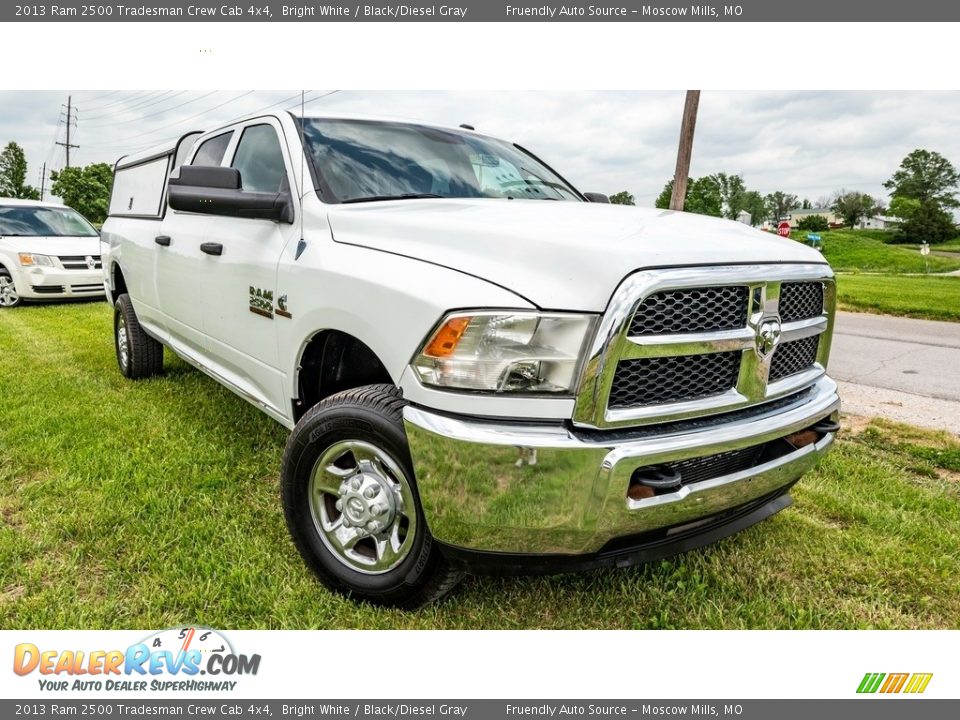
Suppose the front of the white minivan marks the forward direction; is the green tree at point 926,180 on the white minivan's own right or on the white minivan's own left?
on the white minivan's own left

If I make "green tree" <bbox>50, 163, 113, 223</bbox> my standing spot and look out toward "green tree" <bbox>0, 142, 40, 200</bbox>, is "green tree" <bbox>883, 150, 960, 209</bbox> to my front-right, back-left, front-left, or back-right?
back-right

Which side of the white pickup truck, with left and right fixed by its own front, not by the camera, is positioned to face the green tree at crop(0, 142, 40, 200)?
back

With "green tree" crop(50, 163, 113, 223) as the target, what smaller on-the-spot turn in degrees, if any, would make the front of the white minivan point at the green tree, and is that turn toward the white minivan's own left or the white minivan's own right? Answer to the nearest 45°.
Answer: approximately 135° to the white minivan's own left

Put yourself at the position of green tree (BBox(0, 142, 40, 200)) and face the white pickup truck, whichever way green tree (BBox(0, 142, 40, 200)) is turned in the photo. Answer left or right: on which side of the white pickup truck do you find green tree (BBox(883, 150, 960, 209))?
left

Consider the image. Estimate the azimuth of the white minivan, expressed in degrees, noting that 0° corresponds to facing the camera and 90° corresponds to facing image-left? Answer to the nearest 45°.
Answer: approximately 315°

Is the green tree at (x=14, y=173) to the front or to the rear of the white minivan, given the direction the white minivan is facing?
to the rear

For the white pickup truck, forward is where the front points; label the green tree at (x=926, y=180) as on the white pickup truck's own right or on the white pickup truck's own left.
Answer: on the white pickup truck's own left

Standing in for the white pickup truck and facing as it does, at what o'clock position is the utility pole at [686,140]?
The utility pole is roughly at 8 o'clock from the white pickup truck.
